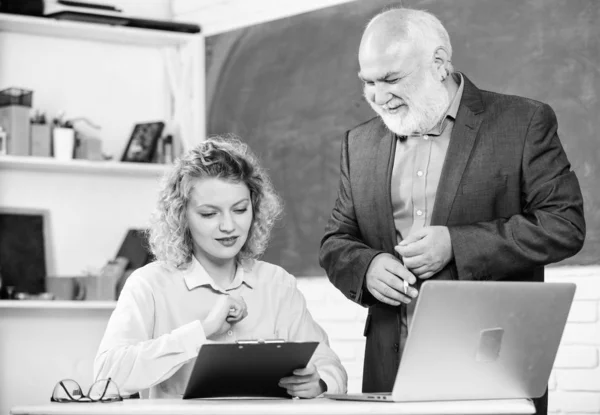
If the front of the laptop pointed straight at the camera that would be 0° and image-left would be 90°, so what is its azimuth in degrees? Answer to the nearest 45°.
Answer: approximately 135°

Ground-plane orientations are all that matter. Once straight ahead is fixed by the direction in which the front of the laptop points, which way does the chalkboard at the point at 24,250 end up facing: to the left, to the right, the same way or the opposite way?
the opposite way

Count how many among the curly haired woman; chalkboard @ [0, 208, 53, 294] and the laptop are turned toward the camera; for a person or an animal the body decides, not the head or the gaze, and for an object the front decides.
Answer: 2

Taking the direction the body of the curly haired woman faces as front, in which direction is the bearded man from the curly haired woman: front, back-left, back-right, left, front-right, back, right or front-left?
left

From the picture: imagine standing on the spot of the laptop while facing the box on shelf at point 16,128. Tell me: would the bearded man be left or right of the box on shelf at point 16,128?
right

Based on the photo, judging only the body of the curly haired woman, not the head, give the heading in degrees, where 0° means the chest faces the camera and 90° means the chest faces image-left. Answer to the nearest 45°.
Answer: approximately 0°

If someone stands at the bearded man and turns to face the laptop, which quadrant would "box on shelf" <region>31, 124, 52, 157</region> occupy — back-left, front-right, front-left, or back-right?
back-right

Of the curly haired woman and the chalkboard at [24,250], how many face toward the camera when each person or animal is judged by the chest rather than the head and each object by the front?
2

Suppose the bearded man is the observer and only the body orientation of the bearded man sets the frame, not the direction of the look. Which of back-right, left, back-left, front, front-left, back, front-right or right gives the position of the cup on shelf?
right

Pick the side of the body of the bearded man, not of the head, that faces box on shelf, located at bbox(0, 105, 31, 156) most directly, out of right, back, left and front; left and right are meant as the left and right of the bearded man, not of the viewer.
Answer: right
